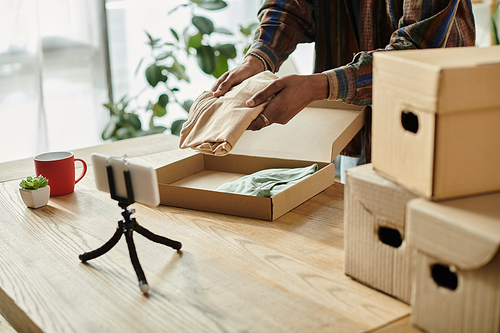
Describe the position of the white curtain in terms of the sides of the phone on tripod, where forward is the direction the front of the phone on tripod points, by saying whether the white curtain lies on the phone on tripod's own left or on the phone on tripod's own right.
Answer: on the phone on tripod's own left

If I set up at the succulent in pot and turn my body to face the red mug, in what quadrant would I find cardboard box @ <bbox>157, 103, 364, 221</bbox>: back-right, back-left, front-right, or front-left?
front-right

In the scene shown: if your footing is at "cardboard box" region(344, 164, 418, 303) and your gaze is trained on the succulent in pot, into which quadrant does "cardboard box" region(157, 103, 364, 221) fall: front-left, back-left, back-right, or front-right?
front-right

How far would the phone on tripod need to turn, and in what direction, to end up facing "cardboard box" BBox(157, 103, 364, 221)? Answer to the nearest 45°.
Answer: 0° — it already faces it

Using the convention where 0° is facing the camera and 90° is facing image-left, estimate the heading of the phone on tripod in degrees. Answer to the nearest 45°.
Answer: approximately 225°
